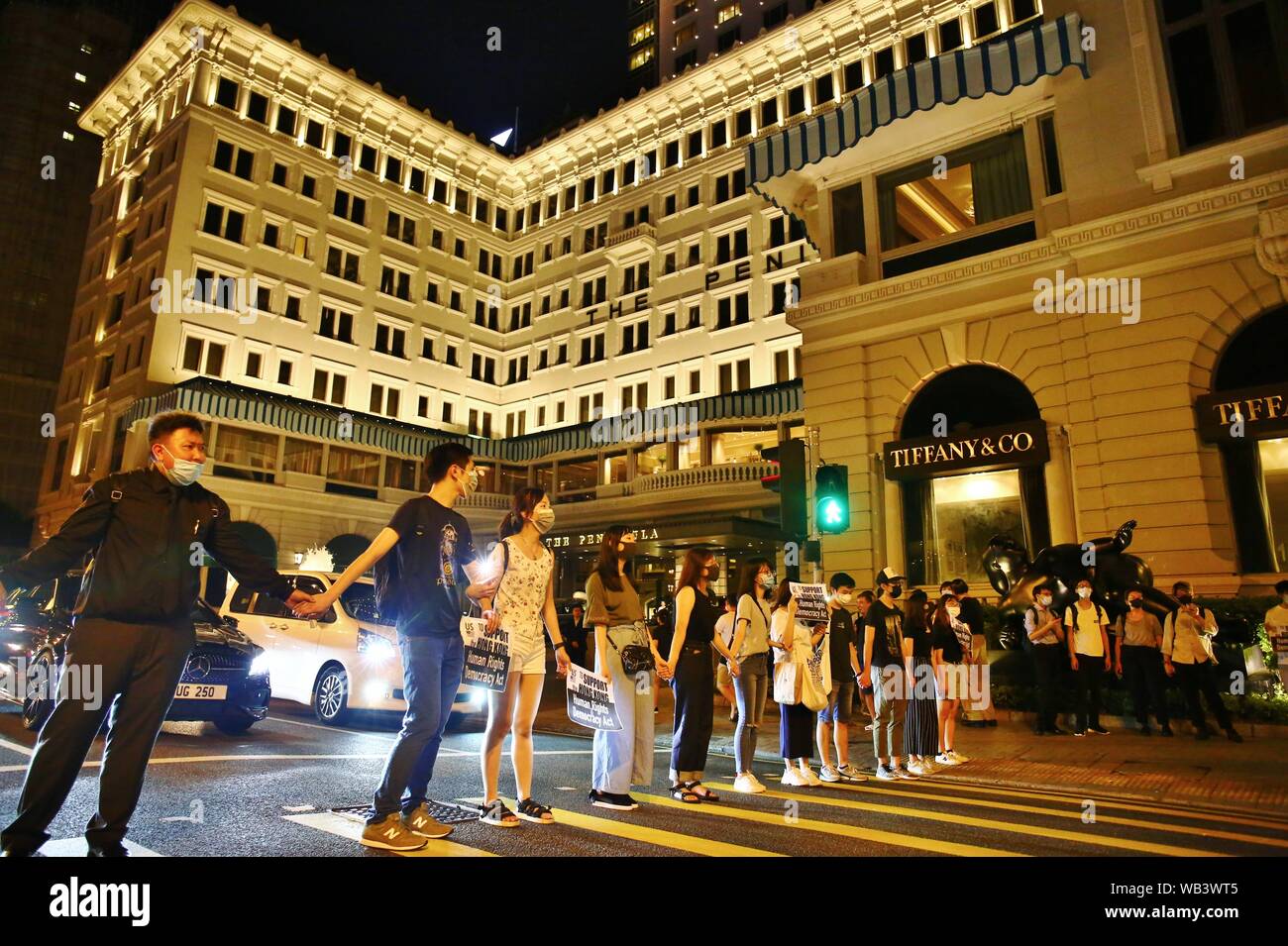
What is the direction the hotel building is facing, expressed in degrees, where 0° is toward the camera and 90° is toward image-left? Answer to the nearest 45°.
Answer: approximately 45°

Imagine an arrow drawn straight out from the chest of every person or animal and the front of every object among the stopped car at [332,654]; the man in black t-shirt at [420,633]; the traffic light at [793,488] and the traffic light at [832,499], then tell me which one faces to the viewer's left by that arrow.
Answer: the traffic light at [793,488]

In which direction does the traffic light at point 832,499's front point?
toward the camera

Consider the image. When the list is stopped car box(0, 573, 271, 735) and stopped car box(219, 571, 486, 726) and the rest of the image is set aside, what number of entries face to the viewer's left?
0

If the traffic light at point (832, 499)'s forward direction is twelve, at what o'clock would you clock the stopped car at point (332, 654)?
The stopped car is roughly at 2 o'clock from the traffic light.

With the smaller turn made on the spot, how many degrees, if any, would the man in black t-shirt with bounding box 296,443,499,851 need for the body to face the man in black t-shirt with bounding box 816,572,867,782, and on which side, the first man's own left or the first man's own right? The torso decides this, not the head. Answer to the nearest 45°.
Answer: approximately 90° to the first man's own left

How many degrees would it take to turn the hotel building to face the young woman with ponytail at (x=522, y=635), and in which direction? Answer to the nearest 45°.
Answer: approximately 45° to its left

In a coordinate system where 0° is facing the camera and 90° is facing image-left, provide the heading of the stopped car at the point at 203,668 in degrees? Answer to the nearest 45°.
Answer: approximately 315°

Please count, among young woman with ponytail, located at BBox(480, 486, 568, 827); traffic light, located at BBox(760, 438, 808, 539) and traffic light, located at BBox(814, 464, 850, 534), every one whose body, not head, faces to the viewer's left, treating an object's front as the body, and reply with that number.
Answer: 1

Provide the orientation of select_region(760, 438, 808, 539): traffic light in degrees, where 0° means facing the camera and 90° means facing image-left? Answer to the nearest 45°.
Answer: approximately 90°

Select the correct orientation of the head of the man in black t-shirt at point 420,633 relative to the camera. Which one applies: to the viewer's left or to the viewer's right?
to the viewer's right
